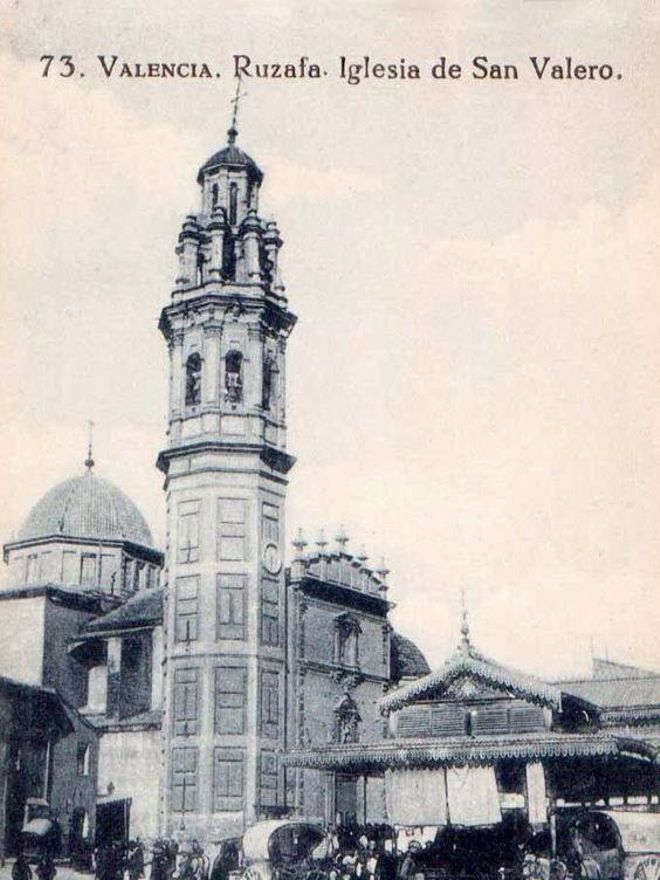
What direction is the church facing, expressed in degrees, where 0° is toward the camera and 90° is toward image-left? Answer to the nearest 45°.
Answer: approximately 315°
